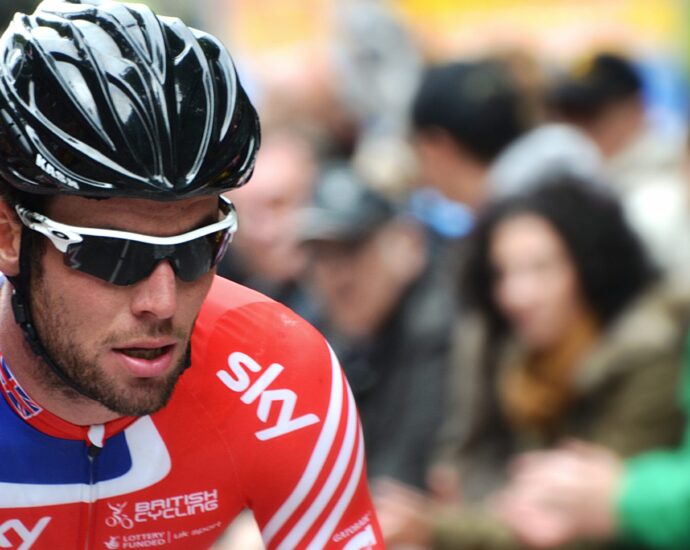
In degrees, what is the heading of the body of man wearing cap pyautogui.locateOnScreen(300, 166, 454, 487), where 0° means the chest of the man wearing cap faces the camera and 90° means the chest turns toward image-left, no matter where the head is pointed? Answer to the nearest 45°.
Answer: approximately 45°

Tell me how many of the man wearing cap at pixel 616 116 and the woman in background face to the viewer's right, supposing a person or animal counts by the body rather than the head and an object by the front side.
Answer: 0

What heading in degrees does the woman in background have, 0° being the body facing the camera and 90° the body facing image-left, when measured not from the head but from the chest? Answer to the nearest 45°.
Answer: approximately 45°

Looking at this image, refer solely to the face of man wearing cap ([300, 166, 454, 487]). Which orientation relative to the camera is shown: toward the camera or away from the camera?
toward the camera

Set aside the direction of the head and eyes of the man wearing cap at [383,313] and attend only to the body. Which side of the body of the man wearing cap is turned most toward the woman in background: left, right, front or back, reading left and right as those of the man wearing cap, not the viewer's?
left

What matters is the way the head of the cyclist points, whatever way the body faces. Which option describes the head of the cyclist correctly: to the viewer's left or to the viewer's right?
to the viewer's right

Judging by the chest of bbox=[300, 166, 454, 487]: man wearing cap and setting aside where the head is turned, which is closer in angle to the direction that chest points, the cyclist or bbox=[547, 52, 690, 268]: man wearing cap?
the cyclist

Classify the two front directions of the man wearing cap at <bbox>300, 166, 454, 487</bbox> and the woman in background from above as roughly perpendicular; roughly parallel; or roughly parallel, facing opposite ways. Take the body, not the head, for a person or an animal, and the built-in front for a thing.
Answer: roughly parallel
